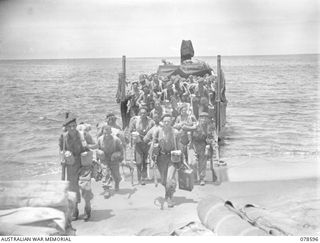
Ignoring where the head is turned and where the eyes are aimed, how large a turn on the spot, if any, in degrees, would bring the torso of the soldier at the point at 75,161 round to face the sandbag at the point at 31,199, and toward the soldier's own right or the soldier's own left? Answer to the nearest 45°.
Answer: approximately 45° to the soldier's own right

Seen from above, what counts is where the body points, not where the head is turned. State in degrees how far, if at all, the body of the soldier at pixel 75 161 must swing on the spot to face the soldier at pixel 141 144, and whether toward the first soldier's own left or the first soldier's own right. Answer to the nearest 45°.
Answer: approximately 135° to the first soldier's own left

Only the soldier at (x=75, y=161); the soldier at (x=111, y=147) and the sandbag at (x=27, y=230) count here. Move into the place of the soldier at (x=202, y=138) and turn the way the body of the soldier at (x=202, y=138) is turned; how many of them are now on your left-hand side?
0

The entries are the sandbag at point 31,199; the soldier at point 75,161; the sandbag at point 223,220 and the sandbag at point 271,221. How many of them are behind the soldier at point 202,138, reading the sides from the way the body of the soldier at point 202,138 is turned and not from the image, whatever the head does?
0

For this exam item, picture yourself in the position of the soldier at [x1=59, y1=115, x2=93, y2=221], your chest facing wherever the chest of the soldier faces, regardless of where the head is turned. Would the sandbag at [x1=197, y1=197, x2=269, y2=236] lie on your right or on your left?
on your left

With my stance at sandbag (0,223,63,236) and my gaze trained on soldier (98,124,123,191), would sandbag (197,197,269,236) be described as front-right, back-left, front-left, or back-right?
front-right

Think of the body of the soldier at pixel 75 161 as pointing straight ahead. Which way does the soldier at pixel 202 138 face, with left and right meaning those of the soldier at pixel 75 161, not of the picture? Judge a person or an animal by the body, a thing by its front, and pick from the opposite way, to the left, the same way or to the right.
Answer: the same way

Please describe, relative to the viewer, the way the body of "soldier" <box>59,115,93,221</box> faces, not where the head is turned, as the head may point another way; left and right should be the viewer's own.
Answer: facing the viewer

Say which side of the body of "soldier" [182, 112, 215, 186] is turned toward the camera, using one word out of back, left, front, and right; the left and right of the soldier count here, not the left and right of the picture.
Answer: front

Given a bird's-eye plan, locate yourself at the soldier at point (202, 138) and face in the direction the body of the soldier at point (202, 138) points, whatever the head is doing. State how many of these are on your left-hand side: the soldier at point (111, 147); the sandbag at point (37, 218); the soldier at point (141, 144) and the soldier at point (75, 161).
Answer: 0

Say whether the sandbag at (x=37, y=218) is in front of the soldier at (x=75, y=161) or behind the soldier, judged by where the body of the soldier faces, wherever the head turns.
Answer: in front

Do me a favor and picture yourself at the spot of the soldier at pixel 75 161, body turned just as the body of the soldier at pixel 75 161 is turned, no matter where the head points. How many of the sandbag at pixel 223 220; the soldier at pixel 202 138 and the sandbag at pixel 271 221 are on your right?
0

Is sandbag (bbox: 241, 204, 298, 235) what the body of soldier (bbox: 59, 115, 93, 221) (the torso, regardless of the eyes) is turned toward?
no

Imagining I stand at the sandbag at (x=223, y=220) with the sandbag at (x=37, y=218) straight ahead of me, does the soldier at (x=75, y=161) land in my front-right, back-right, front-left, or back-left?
front-right

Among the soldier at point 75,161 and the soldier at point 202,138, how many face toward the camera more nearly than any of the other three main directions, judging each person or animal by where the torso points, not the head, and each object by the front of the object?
2

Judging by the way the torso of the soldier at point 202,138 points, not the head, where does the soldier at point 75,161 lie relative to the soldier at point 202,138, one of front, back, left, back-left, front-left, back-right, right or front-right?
front-right
